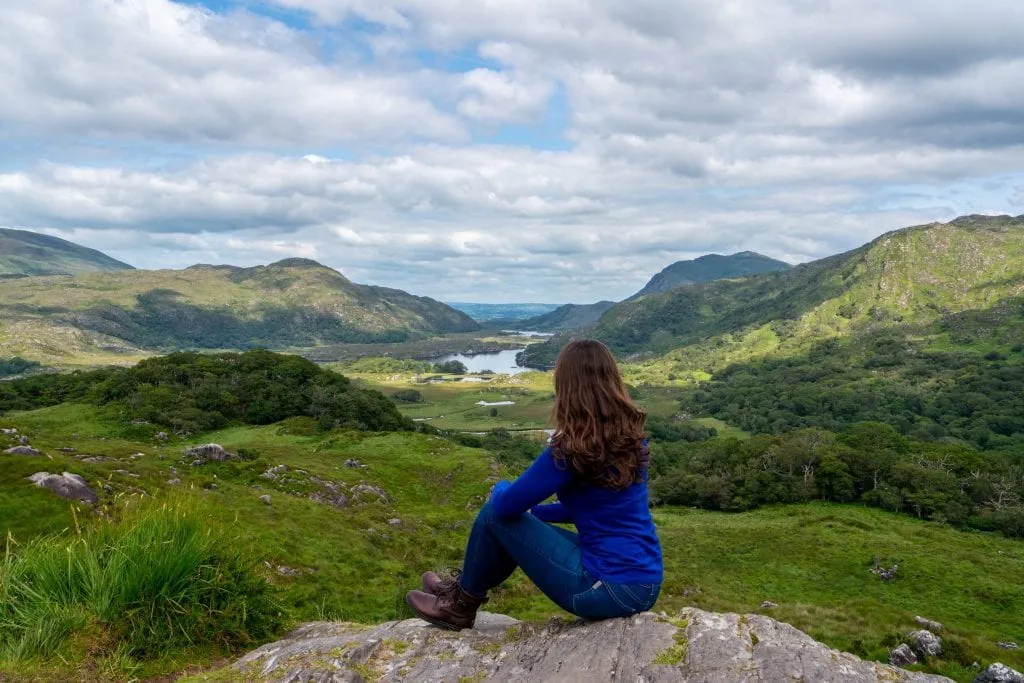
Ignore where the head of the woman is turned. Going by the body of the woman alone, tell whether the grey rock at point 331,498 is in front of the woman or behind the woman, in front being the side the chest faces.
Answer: in front

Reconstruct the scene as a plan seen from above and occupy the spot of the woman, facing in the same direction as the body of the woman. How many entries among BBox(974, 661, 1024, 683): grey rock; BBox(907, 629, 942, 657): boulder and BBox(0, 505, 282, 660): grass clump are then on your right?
2

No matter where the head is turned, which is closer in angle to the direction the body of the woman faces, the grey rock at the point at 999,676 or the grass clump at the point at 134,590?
the grass clump

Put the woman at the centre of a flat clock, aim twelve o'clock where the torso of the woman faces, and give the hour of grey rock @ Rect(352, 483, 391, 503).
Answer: The grey rock is roughly at 1 o'clock from the woman.

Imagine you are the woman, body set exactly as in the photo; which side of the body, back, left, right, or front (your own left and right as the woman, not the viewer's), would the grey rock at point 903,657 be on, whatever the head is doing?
right

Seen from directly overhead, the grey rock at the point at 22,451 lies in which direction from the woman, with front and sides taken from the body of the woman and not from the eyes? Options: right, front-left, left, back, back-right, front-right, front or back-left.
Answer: front

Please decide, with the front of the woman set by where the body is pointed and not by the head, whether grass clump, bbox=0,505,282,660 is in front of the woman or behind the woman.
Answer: in front

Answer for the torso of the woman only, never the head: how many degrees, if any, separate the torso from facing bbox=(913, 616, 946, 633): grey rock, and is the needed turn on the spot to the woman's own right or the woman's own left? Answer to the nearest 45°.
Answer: approximately 90° to the woman's own right

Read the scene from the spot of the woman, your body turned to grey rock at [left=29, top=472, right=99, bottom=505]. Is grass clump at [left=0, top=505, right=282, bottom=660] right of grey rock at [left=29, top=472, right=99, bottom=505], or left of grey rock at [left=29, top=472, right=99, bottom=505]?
left

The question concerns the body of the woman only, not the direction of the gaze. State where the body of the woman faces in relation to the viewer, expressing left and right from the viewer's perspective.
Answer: facing away from the viewer and to the left of the viewer

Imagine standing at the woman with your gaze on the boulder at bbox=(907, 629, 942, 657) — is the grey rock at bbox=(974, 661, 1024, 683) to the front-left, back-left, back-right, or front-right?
front-right
